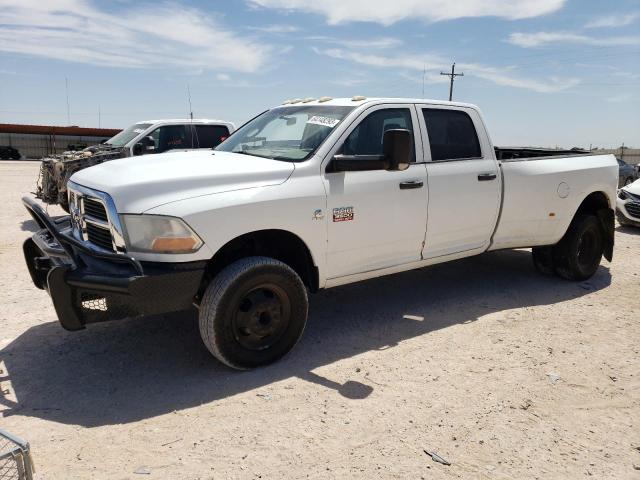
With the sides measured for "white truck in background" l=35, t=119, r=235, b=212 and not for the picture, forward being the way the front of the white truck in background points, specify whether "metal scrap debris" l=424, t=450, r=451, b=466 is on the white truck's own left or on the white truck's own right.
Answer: on the white truck's own left

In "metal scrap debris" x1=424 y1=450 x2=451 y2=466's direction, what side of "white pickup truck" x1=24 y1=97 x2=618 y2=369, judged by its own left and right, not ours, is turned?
left

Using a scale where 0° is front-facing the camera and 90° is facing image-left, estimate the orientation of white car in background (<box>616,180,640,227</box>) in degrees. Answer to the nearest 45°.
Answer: approximately 45°

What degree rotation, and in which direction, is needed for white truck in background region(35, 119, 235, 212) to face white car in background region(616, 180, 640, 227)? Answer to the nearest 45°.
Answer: approximately 135° to its left

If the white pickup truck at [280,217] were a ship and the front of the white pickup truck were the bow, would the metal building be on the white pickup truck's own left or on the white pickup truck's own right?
on the white pickup truck's own right
